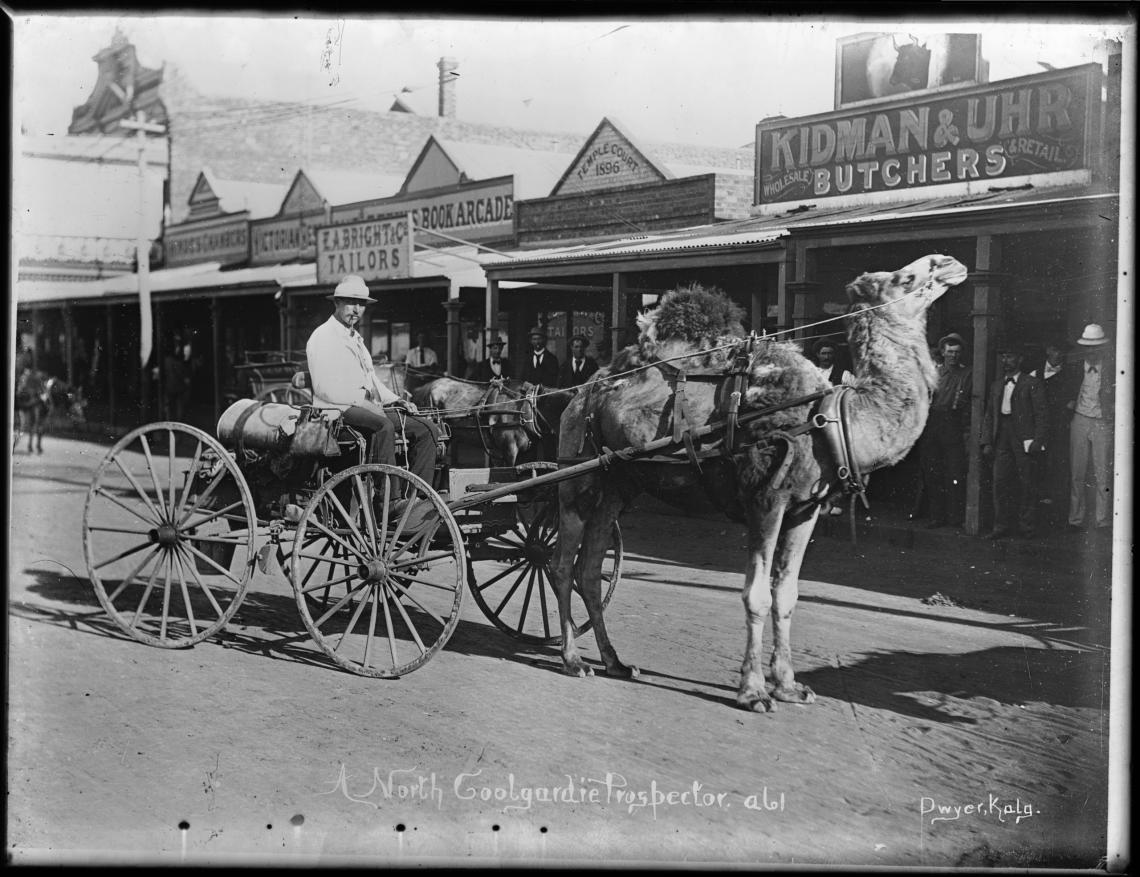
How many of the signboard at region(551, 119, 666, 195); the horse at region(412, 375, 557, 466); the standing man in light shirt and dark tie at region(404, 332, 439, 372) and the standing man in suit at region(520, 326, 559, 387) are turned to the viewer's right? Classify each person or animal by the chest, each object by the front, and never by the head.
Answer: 1

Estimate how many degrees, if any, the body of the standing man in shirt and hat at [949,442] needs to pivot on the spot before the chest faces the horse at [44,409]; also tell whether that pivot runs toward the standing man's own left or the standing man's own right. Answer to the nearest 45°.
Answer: approximately 90° to the standing man's own right

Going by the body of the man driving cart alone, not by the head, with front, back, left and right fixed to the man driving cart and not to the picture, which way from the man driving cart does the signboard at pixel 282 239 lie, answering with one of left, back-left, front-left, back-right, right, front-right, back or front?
back-left

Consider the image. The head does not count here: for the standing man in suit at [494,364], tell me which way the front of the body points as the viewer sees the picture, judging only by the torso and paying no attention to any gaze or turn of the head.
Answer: toward the camera

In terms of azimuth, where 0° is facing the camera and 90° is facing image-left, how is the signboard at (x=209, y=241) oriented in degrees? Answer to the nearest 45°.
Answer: approximately 45°

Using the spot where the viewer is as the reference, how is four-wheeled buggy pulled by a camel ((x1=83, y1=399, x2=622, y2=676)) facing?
facing the viewer and to the right of the viewer

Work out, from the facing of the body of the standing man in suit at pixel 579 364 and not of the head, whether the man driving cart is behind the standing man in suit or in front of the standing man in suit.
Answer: in front

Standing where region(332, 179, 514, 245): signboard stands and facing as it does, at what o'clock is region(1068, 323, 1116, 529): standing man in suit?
The standing man in suit is roughly at 10 o'clock from the signboard.

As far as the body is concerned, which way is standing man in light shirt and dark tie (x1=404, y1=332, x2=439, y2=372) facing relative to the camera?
toward the camera

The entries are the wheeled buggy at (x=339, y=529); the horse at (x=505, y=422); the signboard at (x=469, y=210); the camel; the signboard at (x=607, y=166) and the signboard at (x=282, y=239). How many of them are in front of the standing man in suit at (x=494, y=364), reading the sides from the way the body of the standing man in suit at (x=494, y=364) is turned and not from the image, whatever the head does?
3

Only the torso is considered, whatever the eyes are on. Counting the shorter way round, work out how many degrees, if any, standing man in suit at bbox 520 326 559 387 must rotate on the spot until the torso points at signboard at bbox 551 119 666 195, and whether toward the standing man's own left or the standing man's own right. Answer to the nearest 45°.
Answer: approximately 180°

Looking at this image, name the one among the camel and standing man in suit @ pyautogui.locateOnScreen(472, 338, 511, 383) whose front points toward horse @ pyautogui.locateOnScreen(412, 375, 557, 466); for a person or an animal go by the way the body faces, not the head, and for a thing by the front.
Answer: the standing man in suit
